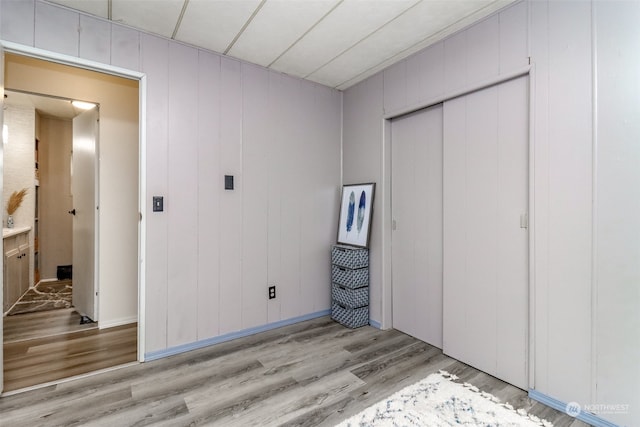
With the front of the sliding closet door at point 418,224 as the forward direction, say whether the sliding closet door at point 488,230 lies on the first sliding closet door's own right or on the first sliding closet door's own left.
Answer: on the first sliding closet door's own left

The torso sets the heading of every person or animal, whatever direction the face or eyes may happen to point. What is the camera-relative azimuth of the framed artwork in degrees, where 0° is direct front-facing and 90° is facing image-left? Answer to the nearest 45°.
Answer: approximately 45°

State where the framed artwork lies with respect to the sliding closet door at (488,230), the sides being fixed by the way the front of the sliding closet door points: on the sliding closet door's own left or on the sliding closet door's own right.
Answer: on the sliding closet door's own right

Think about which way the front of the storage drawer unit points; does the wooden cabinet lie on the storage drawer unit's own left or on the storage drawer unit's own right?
on the storage drawer unit's own right

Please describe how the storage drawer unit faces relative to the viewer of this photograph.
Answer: facing the viewer and to the left of the viewer

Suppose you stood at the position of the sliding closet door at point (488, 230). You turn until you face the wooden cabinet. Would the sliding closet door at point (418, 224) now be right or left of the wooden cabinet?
right

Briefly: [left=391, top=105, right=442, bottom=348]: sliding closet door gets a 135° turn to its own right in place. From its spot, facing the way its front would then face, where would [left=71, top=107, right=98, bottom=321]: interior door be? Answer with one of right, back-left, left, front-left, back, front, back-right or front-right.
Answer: left

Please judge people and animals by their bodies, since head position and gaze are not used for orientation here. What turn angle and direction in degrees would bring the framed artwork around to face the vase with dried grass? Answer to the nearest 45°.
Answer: approximately 45° to its right

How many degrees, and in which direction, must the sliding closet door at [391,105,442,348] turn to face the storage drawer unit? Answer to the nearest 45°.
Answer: approximately 45° to its right

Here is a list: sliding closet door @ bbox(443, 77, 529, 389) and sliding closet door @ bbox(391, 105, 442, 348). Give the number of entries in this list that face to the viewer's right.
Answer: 0

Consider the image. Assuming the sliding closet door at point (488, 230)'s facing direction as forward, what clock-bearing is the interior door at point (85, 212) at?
The interior door is roughly at 1 o'clock from the sliding closet door.

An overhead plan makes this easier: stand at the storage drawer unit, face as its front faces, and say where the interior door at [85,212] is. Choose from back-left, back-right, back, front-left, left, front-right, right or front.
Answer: front-right

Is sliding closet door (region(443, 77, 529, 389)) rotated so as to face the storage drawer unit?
no

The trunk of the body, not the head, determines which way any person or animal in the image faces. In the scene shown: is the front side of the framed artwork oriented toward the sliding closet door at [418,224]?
no

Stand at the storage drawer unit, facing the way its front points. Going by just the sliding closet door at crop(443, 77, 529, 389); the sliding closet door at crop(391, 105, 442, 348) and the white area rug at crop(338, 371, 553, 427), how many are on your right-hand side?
0

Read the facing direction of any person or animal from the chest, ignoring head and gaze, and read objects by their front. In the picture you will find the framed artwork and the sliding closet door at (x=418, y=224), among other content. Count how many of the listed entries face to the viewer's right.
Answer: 0

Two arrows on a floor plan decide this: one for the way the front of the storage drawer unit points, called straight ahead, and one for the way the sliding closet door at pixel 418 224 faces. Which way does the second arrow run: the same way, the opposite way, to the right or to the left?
the same way
